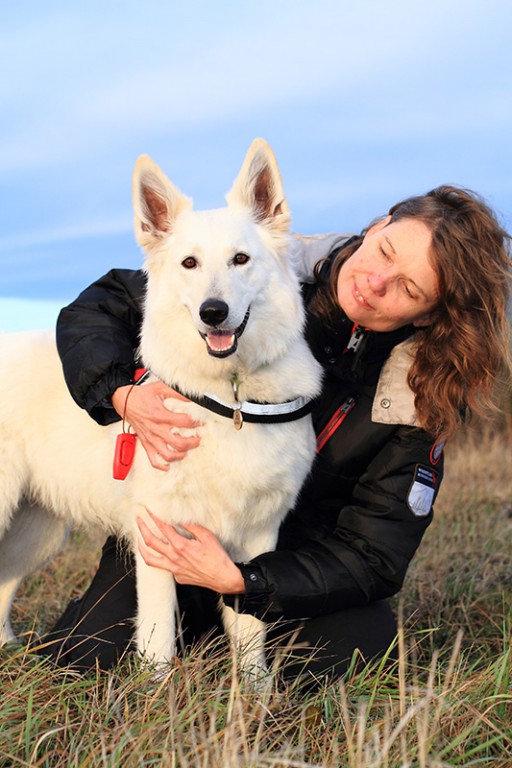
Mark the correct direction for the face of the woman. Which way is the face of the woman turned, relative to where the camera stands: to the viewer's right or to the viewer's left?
to the viewer's left

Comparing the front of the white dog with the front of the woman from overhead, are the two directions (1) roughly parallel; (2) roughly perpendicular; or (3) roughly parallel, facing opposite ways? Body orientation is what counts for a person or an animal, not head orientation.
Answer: roughly perpendicular

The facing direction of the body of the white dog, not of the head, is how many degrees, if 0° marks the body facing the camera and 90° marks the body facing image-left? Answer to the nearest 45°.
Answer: approximately 315°

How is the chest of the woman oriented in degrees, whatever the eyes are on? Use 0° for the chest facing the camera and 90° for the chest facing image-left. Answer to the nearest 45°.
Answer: approximately 45°
